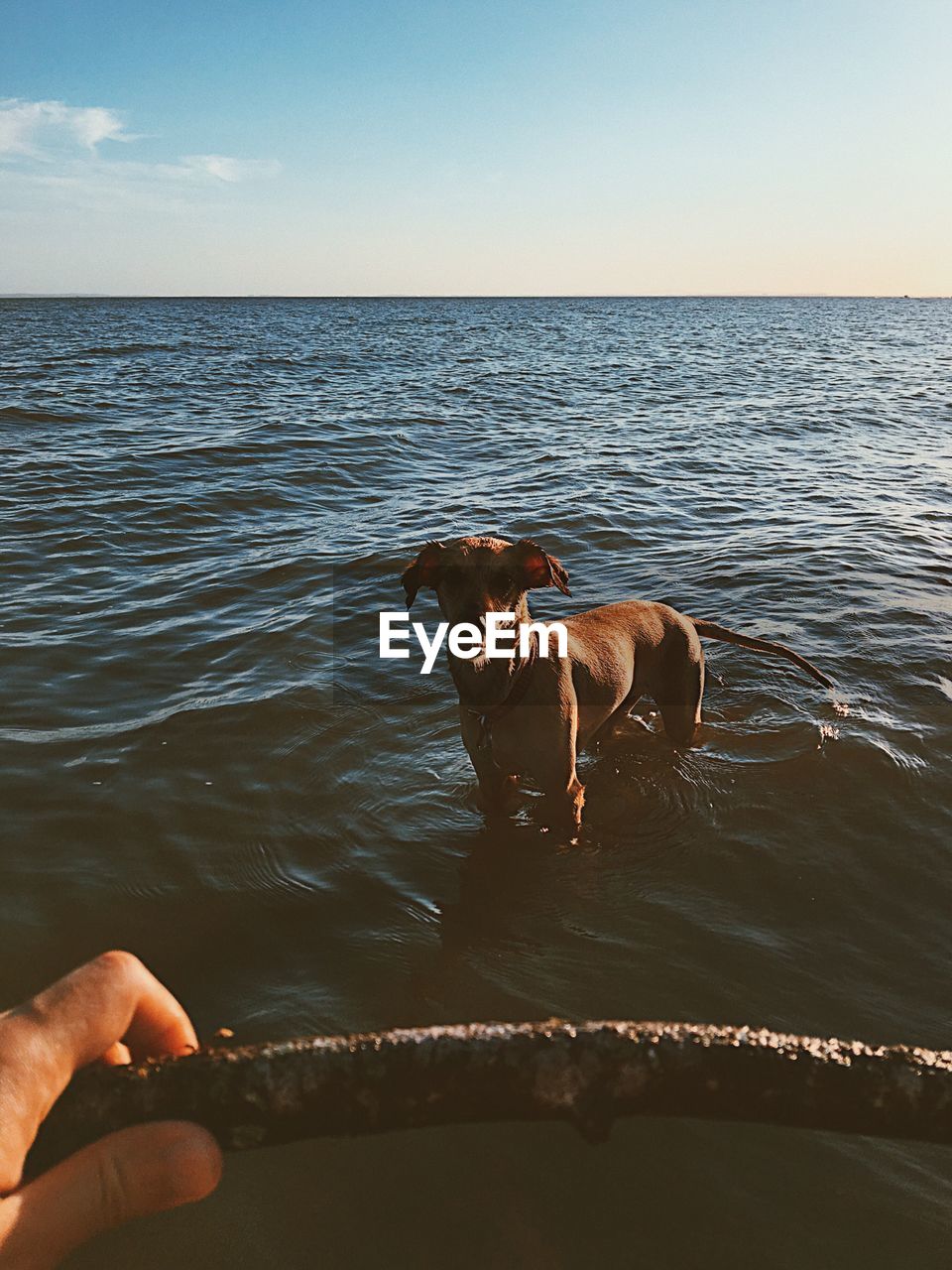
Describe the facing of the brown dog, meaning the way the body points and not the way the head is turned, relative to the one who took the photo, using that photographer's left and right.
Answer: facing the viewer and to the left of the viewer
